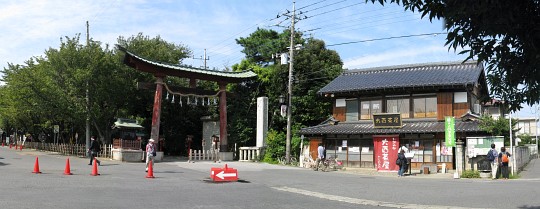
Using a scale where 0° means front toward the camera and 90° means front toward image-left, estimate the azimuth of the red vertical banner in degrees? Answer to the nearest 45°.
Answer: approximately 0°

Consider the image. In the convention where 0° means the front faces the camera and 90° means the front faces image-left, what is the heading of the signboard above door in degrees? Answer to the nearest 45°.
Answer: approximately 0°

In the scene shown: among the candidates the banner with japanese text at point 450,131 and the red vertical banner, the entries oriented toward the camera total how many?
2

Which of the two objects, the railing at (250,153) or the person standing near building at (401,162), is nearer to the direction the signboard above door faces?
the person standing near building

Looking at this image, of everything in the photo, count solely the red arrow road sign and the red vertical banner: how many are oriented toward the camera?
2

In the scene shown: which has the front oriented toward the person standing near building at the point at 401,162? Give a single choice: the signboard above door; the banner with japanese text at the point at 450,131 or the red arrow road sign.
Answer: the signboard above door

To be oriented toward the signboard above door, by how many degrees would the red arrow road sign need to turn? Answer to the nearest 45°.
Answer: approximately 135° to its left

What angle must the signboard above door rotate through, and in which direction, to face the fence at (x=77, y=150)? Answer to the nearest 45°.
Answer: approximately 90° to its right

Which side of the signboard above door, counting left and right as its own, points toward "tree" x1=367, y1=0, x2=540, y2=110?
front
